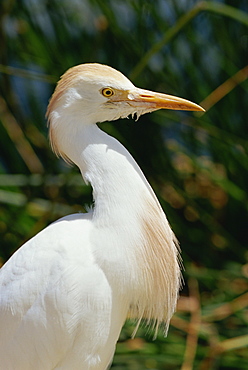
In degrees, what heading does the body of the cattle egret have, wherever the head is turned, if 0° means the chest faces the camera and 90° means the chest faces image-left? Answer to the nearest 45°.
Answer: approximately 270°
